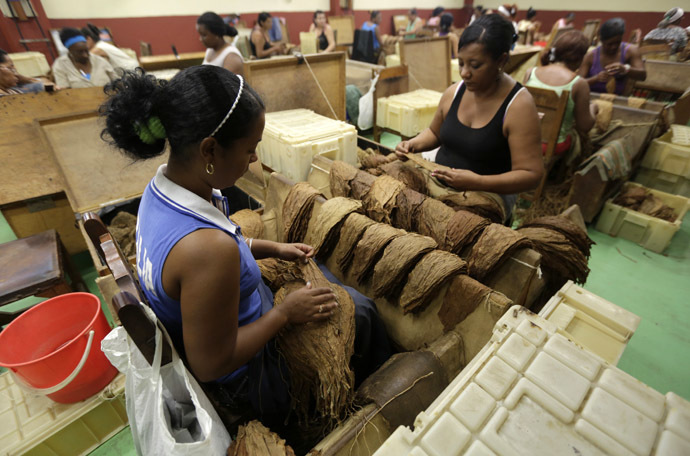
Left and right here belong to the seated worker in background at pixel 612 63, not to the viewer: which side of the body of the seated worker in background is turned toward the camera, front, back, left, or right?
front

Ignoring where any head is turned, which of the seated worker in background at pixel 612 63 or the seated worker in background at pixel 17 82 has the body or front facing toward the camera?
the seated worker in background at pixel 612 63

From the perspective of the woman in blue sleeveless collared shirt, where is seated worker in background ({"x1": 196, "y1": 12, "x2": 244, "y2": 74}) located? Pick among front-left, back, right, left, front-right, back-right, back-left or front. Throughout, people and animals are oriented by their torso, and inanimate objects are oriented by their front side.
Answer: left

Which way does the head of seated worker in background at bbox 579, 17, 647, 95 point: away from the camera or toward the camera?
toward the camera

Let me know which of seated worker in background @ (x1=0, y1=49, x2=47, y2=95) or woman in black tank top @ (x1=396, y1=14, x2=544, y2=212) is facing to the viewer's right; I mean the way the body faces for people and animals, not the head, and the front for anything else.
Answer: the seated worker in background

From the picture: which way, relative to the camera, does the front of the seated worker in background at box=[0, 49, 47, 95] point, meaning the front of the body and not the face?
to the viewer's right

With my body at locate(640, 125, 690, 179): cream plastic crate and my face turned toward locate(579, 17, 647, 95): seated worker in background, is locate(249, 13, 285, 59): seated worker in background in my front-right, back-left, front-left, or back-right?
front-left

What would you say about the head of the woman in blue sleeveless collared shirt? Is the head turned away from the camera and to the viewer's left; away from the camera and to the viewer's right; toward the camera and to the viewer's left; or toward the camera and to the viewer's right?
away from the camera and to the viewer's right

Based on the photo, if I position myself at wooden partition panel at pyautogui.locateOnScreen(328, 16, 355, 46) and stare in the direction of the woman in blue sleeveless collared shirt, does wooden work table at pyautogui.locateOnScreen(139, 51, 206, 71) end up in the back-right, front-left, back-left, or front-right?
front-right

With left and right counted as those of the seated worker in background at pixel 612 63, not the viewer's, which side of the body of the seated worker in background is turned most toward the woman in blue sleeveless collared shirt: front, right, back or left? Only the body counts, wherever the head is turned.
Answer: front

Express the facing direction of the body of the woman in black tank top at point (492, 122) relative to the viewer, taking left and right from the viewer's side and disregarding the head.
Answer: facing the viewer and to the left of the viewer

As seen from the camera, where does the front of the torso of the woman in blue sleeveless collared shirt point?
to the viewer's right

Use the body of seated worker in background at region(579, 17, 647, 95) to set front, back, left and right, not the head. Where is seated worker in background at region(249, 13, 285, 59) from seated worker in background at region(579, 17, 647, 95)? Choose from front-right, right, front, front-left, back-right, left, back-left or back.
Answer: right

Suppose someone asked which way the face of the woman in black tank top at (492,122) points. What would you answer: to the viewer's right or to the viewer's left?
to the viewer's left

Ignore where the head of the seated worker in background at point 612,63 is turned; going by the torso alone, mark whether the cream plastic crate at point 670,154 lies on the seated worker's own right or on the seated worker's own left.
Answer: on the seated worker's own left

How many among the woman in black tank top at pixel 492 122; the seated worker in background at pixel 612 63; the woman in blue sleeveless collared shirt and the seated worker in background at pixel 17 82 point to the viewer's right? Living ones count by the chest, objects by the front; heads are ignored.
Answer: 2
